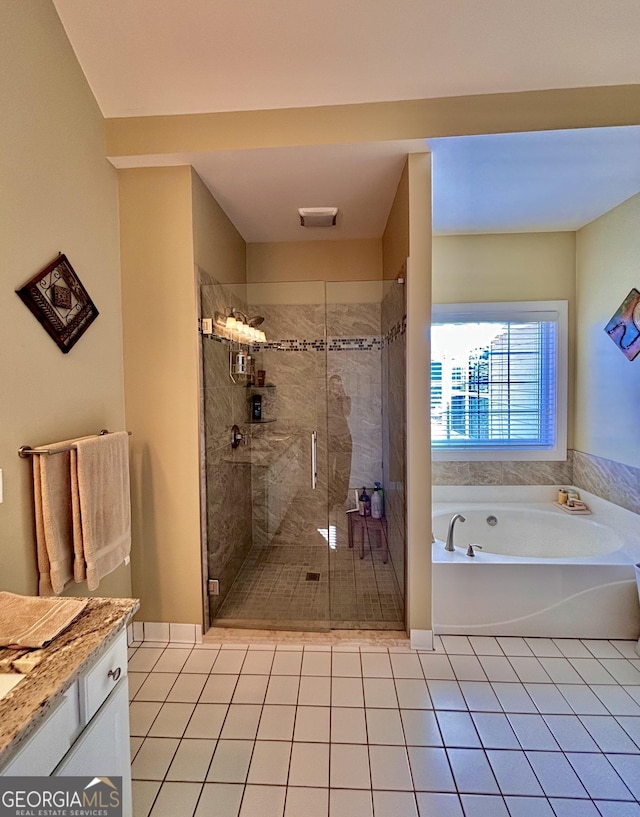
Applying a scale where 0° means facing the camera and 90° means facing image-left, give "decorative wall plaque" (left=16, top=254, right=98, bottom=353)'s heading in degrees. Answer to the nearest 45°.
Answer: approximately 315°

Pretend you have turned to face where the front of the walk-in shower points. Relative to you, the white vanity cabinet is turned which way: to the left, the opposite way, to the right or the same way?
to the left

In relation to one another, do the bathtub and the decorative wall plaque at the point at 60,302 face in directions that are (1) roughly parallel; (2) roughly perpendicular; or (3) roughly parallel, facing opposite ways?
roughly perpendicular

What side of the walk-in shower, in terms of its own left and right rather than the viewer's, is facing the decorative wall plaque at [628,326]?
left

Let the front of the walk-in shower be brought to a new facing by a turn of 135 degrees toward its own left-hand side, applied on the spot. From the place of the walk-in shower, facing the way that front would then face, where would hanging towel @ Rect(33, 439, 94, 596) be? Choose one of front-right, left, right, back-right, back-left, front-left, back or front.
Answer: back

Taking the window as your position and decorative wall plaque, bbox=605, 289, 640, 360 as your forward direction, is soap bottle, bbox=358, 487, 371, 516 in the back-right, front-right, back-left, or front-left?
back-right

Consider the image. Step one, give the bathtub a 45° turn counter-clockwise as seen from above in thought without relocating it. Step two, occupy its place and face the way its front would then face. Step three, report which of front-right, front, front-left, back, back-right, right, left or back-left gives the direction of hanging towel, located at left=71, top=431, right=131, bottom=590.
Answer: right

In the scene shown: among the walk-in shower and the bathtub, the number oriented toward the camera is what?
2

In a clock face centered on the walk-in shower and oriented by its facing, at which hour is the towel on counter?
The towel on counter is roughly at 1 o'clock from the walk-in shower.

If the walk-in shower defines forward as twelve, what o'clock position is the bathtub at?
The bathtub is roughly at 10 o'clock from the walk-in shower.

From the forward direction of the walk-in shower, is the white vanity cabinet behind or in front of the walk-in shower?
in front

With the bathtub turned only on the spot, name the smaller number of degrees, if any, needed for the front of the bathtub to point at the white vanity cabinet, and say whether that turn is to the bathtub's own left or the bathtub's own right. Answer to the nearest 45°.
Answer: approximately 45° to the bathtub's own right

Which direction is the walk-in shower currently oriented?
toward the camera

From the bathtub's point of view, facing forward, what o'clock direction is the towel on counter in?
The towel on counter is roughly at 1 o'clock from the bathtub.
